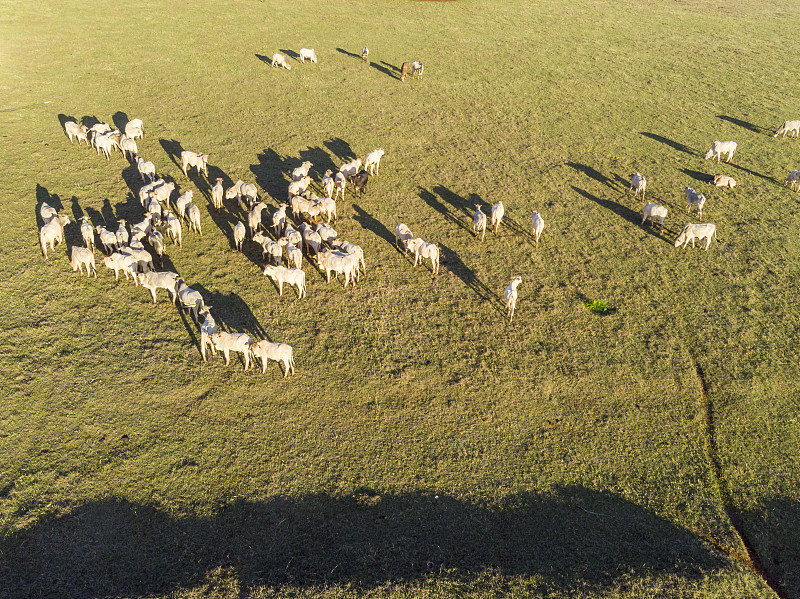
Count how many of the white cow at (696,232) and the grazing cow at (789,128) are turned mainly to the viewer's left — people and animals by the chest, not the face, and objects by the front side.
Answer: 2

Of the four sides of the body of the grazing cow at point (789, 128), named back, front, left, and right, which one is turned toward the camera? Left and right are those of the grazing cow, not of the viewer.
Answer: left

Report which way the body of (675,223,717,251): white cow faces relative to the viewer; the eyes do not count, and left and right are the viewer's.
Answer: facing to the left of the viewer

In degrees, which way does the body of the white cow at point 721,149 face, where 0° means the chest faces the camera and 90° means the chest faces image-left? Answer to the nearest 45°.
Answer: approximately 90°

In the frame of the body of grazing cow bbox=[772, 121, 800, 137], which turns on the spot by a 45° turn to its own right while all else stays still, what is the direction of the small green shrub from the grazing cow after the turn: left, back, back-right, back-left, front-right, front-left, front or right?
back-left
